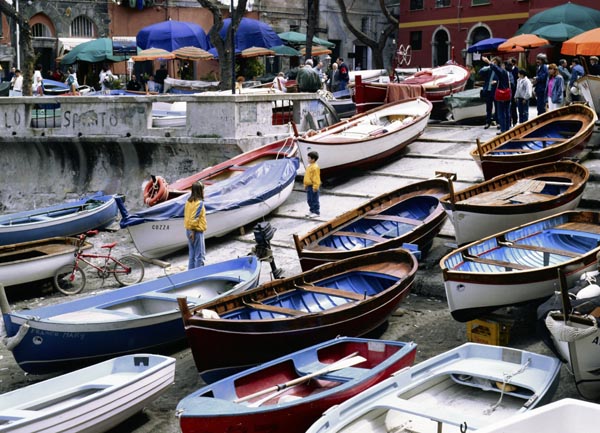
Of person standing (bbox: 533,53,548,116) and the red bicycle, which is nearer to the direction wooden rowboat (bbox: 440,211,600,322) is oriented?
the red bicycle

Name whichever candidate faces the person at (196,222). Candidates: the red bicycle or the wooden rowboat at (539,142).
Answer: the wooden rowboat

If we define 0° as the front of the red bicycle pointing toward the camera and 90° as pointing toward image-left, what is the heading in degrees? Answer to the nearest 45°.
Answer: approximately 90°

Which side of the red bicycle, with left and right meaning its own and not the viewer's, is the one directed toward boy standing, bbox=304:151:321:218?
back

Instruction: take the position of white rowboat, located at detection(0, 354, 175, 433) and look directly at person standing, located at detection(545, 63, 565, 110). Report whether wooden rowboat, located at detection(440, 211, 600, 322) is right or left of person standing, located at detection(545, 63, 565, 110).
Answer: right
